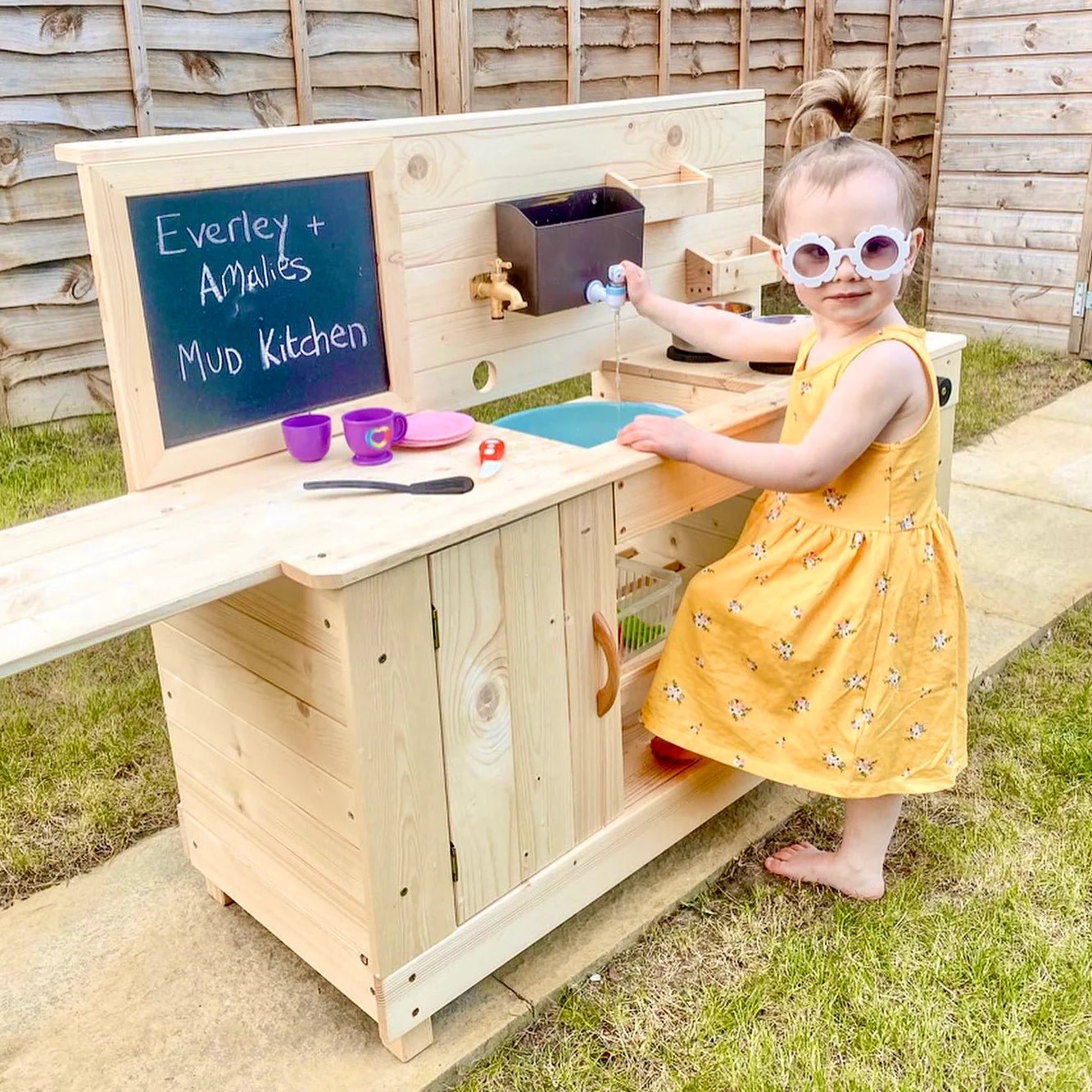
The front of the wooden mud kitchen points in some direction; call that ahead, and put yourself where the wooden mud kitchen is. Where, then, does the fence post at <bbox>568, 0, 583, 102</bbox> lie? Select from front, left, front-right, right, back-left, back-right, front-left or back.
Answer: back-left

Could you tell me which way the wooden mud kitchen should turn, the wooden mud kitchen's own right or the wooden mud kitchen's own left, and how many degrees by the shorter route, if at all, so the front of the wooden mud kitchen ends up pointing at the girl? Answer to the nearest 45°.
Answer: approximately 45° to the wooden mud kitchen's own left

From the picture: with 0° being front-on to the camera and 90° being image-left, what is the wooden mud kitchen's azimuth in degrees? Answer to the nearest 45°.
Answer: approximately 315°

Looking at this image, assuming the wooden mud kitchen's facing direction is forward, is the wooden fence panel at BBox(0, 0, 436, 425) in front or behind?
behind

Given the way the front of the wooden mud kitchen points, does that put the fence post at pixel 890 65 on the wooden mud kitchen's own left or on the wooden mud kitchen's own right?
on the wooden mud kitchen's own left

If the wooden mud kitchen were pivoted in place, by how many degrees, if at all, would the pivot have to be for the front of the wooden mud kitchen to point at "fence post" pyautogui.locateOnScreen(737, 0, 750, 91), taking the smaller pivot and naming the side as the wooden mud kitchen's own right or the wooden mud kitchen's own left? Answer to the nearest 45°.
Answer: approximately 135° to the wooden mud kitchen's own left

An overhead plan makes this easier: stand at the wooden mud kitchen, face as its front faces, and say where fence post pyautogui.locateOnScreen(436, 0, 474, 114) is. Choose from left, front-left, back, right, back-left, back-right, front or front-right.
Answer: back-left

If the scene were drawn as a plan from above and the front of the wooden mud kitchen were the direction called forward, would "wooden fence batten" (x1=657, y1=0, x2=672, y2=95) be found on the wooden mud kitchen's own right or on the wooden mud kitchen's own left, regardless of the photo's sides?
on the wooden mud kitchen's own left

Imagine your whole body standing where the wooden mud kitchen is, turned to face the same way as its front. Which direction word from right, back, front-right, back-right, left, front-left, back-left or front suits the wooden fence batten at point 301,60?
back-left
